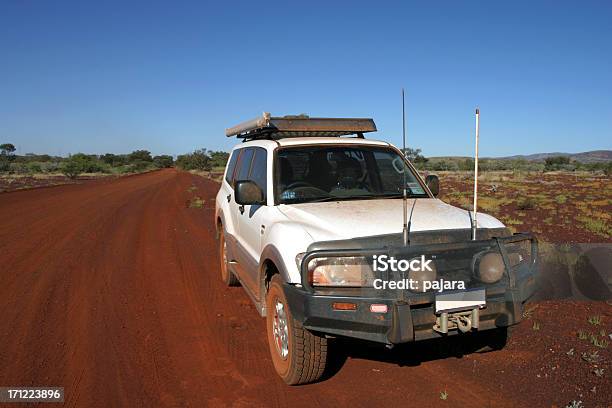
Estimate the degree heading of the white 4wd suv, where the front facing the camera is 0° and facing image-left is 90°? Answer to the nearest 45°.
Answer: approximately 315°
